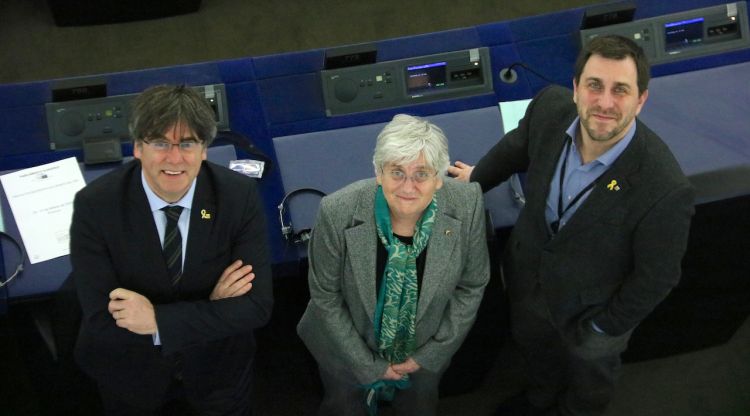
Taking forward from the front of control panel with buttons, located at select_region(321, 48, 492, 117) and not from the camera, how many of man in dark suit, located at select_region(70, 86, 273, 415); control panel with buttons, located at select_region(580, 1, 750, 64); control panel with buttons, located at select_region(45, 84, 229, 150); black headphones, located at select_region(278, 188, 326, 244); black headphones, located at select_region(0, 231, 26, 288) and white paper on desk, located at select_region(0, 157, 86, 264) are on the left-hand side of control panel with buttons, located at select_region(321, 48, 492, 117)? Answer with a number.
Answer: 1

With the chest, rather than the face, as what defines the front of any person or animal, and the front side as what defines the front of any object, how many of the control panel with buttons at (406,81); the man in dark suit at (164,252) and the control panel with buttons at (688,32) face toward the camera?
3

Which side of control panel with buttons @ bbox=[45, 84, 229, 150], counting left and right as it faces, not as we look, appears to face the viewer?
front

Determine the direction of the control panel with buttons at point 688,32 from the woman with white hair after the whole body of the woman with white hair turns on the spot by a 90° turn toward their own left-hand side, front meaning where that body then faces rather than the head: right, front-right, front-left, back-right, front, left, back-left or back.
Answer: front-left

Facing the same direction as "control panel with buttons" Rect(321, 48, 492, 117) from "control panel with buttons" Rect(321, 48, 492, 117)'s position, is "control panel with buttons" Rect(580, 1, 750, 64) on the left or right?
on its left

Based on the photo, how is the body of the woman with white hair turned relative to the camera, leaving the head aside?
toward the camera

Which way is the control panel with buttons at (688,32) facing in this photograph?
toward the camera
